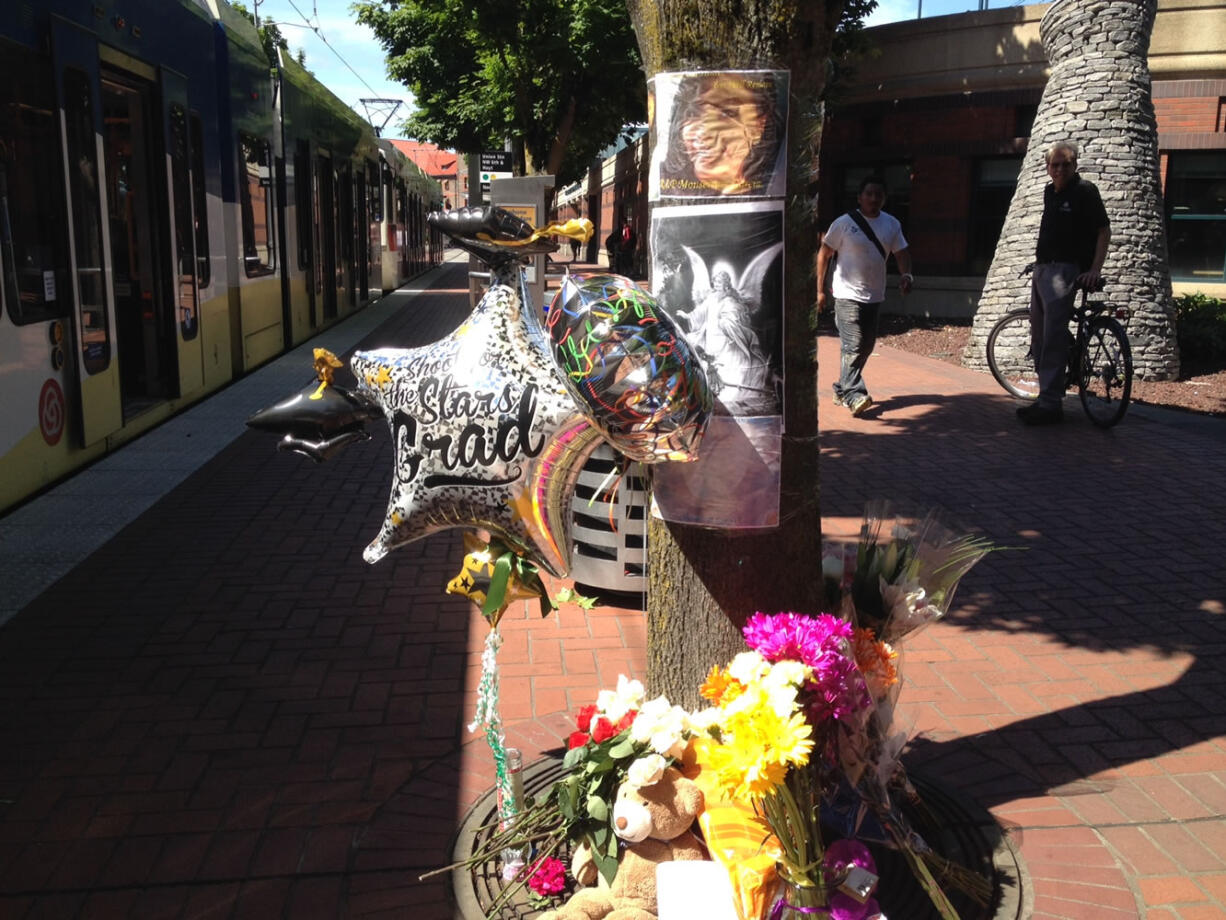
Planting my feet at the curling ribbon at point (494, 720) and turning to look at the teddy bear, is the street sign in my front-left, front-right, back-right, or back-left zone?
back-left

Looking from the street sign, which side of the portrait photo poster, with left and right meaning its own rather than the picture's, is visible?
back

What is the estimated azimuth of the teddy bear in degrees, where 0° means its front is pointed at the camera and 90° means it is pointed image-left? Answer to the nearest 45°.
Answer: approximately 45°

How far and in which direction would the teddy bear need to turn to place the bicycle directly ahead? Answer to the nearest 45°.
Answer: approximately 180°

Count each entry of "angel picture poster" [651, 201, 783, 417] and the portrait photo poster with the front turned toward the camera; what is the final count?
2
